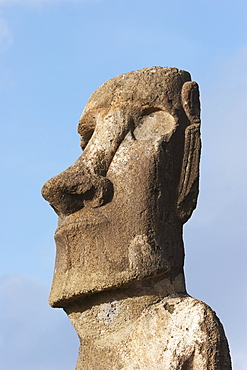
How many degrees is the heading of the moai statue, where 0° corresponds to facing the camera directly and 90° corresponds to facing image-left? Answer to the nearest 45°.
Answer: approximately 45°
